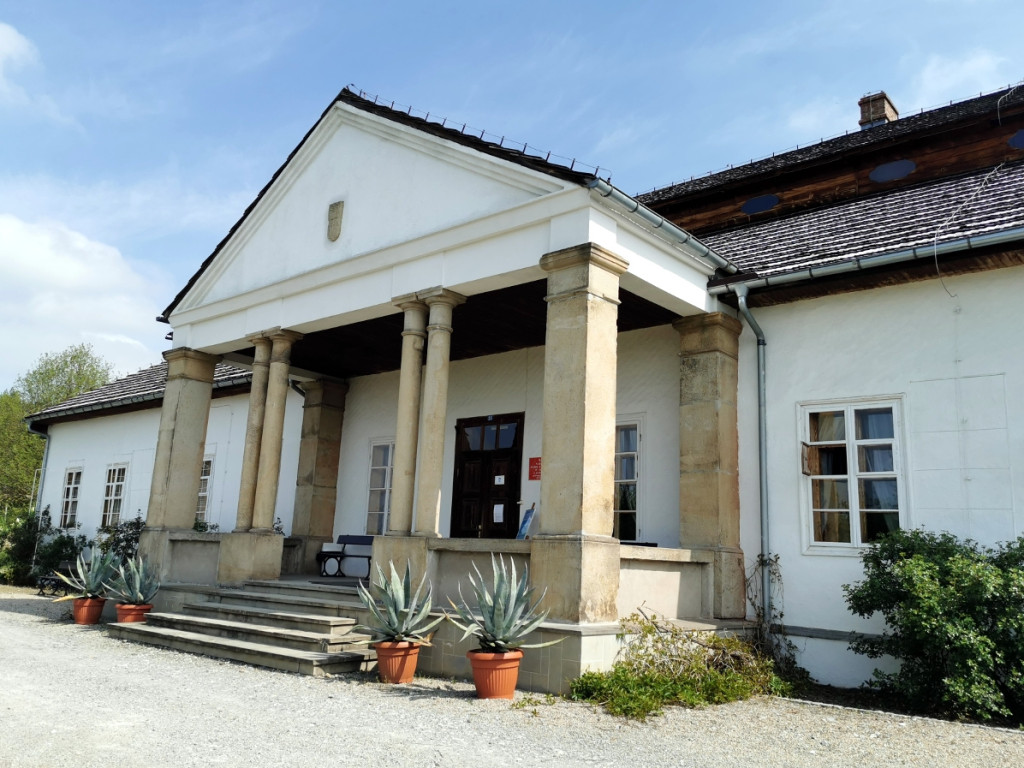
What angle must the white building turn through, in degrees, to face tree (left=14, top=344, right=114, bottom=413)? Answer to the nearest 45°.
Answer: approximately 90° to its right

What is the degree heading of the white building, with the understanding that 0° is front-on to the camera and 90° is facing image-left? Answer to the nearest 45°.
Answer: approximately 45°

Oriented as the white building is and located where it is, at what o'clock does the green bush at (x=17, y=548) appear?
The green bush is roughly at 3 o'clock from the white building.

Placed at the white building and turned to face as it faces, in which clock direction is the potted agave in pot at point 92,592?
The potted agave in pot is roughly at 2 o'clock from the white building.

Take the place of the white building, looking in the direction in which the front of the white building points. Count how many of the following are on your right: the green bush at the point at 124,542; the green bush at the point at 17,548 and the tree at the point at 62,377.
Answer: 3

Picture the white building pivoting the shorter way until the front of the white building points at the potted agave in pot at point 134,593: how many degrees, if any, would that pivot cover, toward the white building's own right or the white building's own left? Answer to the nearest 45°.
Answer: approximately 45° to the white building's own right

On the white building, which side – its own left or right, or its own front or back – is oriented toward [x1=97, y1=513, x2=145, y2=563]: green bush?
right
